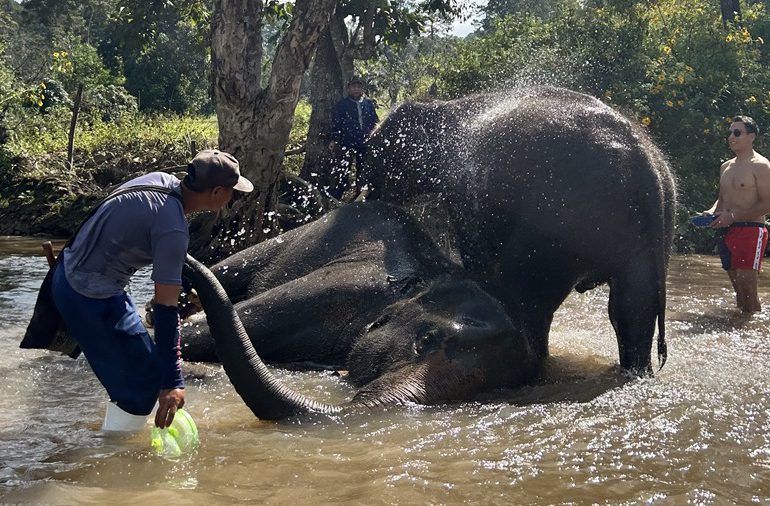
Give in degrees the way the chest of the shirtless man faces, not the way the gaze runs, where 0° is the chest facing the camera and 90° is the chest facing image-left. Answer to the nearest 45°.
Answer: approximately 45°

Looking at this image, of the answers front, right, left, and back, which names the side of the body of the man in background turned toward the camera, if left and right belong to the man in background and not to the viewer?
front

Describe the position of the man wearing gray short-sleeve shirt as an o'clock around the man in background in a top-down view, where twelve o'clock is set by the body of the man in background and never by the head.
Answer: The man wearing gray short-sleeve shirt is roughly at 12 o'clock from the man in background.

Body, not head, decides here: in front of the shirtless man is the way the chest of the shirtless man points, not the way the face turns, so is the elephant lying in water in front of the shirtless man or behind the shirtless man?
in front

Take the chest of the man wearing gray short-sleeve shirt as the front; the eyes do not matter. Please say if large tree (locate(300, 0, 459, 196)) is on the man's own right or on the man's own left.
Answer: on the man's own left

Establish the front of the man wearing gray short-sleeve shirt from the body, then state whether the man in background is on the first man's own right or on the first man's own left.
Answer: on the first man's own left

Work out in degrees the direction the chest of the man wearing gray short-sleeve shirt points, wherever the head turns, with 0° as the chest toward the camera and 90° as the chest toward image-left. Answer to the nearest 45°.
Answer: approximately 270°

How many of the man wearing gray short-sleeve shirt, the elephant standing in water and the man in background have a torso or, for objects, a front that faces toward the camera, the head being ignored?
1

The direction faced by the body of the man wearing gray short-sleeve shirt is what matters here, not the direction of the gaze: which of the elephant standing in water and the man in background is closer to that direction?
the elephant standing in water

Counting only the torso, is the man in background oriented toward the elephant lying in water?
yes

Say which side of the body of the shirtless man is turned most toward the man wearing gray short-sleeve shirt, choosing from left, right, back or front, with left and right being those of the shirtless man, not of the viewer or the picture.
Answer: front

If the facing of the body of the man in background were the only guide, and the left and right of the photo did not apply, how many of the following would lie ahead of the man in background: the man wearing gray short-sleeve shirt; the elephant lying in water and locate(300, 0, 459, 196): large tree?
2

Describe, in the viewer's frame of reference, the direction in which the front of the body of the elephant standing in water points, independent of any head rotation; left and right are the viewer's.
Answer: facing away from the viewer and to the left of the viewer

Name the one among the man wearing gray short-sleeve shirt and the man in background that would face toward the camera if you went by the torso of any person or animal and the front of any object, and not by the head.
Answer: the man in background

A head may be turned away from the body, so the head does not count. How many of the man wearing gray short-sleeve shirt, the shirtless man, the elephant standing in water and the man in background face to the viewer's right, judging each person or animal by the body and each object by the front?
1
